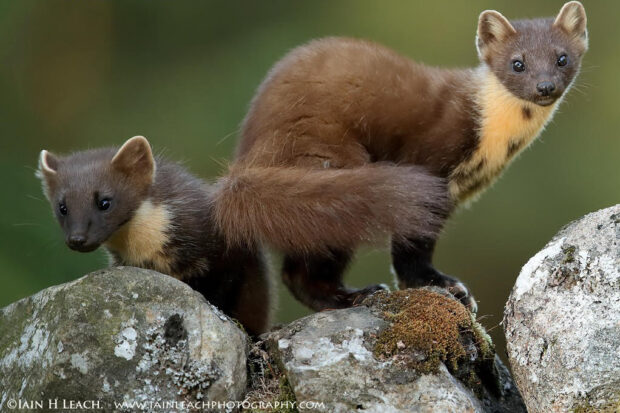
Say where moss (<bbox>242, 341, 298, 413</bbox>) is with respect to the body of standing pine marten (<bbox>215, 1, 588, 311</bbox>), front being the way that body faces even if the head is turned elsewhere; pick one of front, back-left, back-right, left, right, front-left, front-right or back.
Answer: right

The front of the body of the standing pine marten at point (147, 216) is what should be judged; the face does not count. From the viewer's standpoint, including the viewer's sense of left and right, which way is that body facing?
facing the viewer and to the left of the viewer

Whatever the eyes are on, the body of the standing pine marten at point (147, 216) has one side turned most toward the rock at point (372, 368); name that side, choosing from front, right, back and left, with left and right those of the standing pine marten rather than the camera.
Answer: left

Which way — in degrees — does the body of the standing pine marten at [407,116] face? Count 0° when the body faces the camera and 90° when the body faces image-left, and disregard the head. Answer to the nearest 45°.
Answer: approximately 270°

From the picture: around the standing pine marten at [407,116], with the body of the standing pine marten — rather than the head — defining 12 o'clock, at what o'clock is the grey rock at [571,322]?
The grey rock is roughly at 12 o'clock from the standing pine marten.

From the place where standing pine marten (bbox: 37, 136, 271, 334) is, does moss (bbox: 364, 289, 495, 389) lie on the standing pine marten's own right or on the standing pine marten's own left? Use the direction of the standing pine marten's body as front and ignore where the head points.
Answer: on the standing pine marten's own left

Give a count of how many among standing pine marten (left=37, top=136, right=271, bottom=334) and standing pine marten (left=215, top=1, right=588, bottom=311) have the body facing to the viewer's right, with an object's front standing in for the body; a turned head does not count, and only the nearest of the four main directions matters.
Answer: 1

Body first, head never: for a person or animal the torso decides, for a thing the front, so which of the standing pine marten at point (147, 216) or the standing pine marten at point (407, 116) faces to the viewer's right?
the standing pine marten at point (407, 116)
